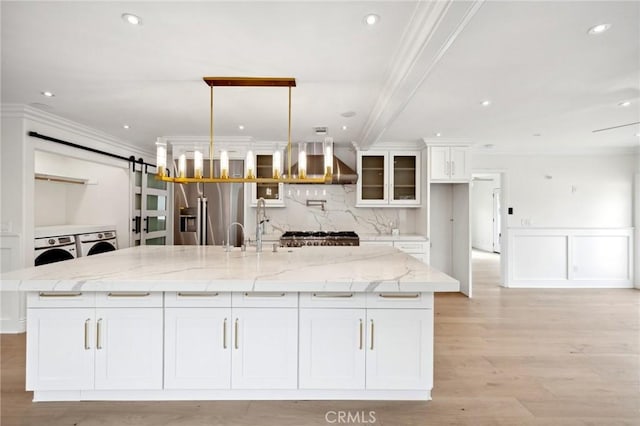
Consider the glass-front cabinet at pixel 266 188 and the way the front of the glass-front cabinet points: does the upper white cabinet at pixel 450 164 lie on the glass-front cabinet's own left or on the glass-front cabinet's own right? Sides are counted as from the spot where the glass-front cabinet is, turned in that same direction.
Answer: on the glass-front cabinet's own left

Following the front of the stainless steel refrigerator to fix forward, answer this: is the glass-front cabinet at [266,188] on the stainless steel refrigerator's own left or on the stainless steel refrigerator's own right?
on the stainless steel refrigerator's own left

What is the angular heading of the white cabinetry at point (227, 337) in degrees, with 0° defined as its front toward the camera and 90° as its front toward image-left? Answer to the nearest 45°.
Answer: approximately 0°

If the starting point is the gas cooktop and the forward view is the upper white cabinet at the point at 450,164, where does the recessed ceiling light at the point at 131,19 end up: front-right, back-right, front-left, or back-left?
back-right

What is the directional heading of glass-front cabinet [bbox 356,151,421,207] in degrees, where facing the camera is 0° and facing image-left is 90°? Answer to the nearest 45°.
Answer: approximately 0°

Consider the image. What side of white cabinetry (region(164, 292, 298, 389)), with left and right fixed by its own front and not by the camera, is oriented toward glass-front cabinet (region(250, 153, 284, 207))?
back

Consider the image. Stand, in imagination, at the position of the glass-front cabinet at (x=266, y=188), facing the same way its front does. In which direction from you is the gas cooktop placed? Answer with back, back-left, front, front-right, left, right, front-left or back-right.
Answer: front-left

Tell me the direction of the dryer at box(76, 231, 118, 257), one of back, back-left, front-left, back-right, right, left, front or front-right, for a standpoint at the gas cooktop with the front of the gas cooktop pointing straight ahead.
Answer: right
